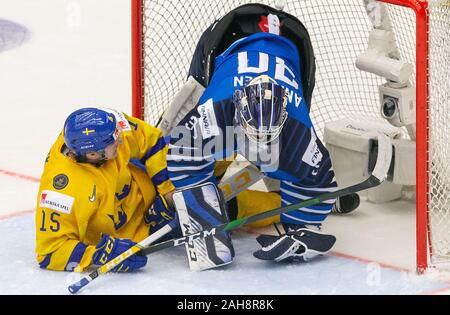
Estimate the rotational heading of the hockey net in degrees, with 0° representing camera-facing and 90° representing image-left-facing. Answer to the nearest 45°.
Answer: approximately 45°

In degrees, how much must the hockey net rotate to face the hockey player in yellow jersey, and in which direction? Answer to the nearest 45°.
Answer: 0° — it already faces them
